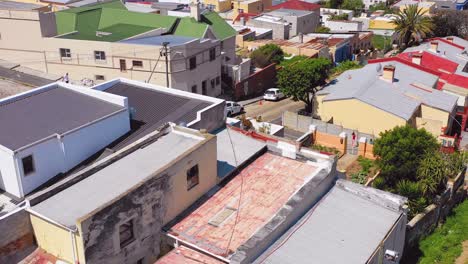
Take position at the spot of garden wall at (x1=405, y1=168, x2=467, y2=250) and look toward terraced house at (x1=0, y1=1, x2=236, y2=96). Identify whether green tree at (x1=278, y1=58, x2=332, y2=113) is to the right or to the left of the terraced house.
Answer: right

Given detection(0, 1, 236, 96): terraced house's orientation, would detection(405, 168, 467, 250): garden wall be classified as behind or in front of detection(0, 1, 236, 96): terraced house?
in front

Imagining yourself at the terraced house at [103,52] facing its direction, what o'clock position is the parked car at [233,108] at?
The parked car is roughly at 11 o'clock from the terraced house.

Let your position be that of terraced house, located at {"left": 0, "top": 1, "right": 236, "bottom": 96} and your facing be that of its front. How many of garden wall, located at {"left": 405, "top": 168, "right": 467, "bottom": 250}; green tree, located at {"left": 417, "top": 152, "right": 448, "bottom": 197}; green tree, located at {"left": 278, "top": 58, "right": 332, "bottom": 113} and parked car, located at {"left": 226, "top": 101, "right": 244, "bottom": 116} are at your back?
0

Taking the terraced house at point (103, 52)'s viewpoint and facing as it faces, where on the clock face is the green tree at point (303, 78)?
The green tree is roughly at 9 o'clock from the terraced house.

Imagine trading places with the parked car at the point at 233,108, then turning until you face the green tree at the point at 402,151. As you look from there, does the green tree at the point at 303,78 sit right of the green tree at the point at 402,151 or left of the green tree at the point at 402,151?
left

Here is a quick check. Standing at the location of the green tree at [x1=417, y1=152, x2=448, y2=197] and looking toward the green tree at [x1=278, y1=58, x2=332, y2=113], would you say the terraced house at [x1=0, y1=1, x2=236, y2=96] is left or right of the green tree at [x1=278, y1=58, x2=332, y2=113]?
left

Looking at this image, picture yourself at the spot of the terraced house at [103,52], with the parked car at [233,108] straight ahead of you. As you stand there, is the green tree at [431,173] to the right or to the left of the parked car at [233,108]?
right

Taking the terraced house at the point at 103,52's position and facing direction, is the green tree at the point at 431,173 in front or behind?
in front
